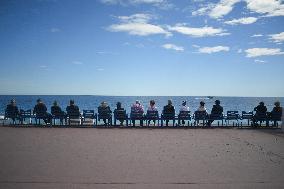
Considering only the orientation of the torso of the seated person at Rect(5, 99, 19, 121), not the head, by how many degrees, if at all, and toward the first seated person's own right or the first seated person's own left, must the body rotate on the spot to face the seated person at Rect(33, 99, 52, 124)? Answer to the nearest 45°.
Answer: approximately 135° to the first seated person's own right

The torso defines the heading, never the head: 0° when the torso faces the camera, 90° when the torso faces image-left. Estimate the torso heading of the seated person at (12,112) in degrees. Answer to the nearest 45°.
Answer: approximately 180°
